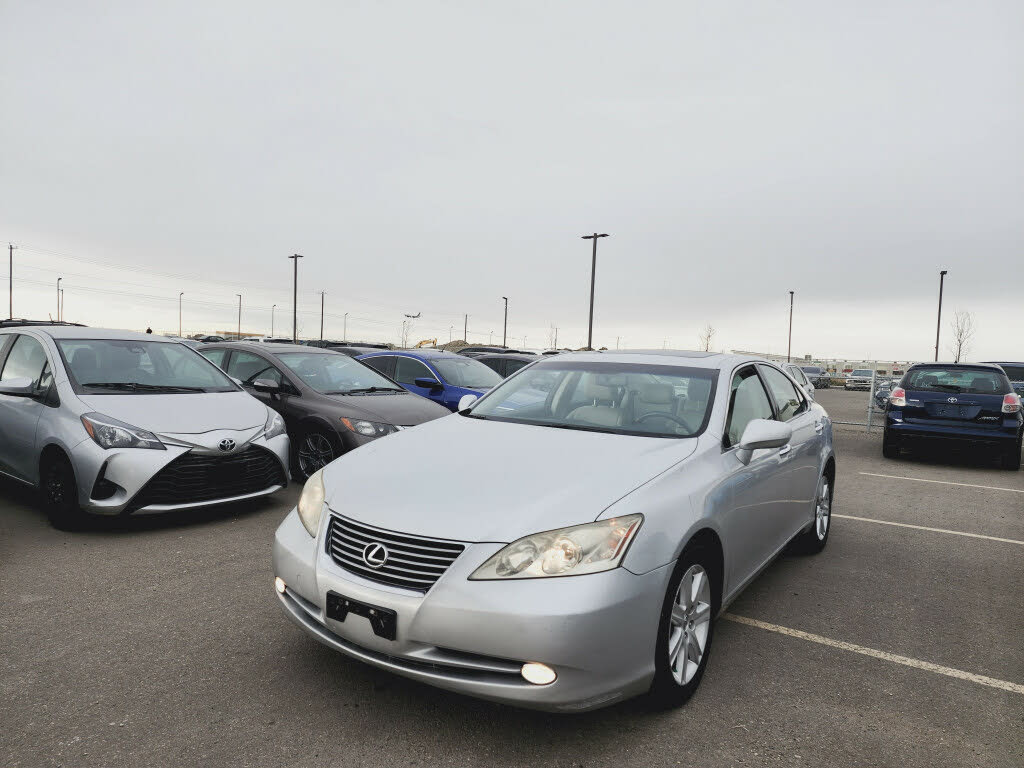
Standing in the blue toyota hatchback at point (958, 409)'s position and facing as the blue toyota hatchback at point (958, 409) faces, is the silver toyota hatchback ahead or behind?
behind

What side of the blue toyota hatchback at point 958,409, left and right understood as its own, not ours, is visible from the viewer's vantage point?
back

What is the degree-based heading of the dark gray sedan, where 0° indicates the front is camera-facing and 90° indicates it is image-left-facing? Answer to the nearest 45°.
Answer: approximately 315°

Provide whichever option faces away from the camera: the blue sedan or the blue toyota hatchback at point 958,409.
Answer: the blue toyota hatchback

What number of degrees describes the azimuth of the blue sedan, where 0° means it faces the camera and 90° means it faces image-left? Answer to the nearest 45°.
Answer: approximately 315°

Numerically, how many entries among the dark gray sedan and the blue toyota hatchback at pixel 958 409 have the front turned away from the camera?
1

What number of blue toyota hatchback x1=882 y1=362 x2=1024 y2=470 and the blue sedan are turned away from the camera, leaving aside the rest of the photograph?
1

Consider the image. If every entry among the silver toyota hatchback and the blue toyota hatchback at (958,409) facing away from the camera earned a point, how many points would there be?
1
